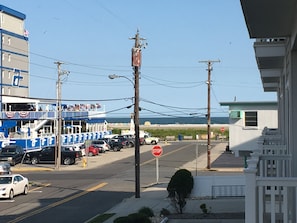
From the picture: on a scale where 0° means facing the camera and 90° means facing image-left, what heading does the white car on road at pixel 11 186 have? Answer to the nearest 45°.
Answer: approximately 45°

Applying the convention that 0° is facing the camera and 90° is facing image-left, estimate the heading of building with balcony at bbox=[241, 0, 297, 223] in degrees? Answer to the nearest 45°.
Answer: approximately 90°

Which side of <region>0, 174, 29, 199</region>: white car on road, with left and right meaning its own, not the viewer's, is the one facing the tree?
left

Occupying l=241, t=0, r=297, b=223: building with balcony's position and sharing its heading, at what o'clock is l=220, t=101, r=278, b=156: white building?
The white building is roughly at 3 o'clock from the building with balcony.
